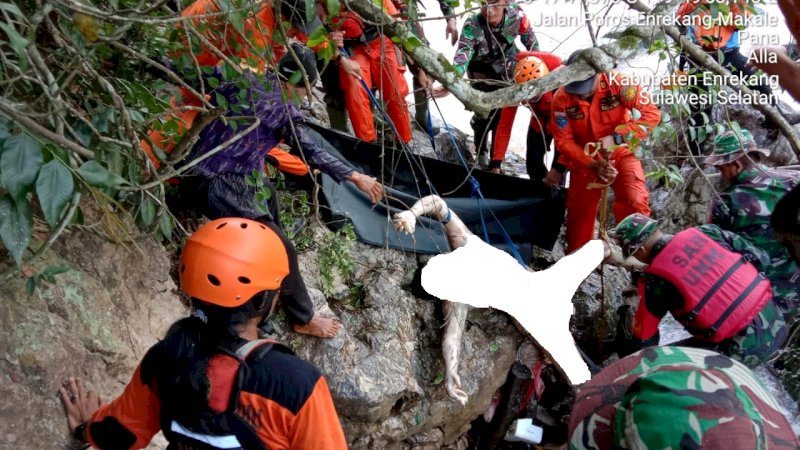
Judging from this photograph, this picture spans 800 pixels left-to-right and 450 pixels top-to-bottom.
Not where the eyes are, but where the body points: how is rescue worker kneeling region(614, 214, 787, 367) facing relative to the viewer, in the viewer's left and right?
facing away from the viewer and to the left of the viewer

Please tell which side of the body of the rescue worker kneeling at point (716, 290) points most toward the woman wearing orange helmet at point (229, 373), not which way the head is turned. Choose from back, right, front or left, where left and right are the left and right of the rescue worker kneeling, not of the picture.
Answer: left

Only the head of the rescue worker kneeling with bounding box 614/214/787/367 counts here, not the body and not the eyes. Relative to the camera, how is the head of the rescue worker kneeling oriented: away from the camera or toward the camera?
away from the camera

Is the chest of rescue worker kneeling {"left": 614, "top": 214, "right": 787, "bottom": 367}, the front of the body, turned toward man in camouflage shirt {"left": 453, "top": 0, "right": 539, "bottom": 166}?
yes

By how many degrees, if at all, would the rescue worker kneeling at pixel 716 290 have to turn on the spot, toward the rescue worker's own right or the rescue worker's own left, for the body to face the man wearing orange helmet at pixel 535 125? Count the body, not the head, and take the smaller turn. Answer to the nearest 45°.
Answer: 0° — they already face them
